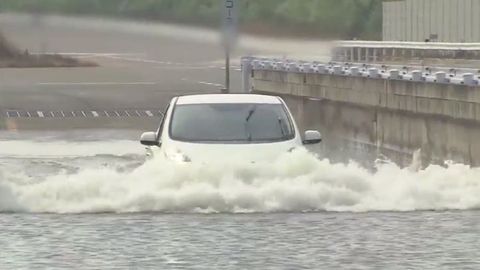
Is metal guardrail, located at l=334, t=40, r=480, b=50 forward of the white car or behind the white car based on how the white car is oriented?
behind

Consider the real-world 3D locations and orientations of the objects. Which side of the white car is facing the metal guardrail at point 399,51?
back

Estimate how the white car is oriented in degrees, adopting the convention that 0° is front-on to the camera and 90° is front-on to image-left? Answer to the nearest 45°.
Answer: approximately 0°

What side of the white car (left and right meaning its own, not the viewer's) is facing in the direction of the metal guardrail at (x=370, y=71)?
back

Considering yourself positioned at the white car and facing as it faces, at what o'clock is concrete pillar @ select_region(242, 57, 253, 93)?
The concrete pillar is roughly at 6 o'clock from the white car.
